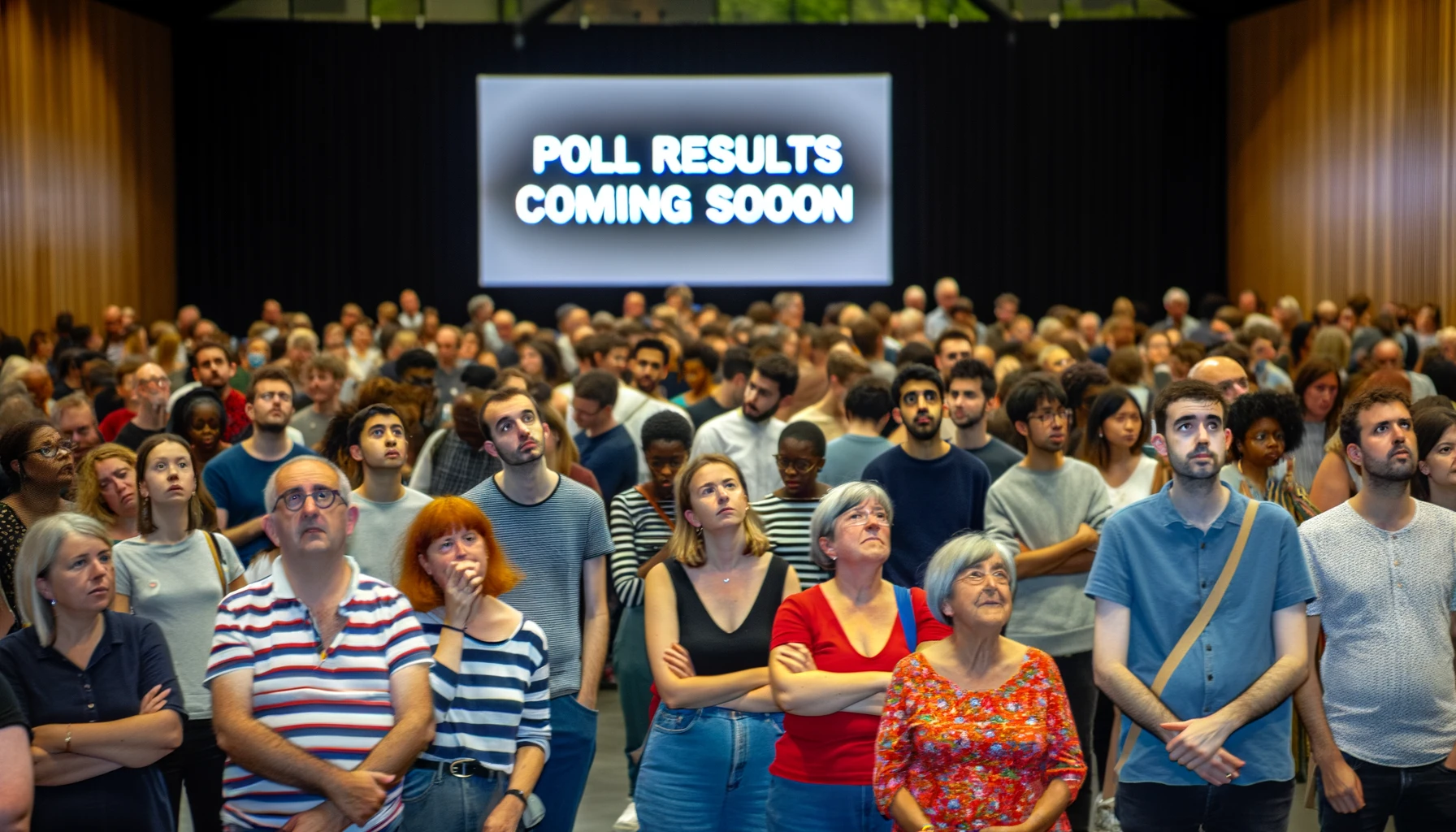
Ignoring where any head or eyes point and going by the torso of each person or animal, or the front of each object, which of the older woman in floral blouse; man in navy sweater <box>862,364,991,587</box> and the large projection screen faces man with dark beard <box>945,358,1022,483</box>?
the large projection screen

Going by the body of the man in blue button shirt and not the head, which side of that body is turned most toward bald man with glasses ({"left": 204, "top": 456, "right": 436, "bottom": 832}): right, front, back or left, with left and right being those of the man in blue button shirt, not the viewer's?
right

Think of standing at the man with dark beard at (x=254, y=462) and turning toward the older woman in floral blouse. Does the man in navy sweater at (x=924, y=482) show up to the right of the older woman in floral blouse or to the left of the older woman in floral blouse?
left

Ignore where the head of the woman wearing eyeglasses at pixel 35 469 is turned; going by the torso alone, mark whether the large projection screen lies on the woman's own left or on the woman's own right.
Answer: on the woman's own left

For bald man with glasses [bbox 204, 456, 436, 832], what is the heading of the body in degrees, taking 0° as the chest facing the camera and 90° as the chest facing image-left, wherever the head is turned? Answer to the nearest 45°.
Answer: approximately 0°

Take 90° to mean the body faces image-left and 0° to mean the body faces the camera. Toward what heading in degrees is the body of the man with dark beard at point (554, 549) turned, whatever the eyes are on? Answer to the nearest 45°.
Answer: approximately 0°

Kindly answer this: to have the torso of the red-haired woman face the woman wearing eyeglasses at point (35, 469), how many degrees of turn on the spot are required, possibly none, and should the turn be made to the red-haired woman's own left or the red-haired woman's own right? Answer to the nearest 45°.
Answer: approximately 135° to the red-haired woman's own right

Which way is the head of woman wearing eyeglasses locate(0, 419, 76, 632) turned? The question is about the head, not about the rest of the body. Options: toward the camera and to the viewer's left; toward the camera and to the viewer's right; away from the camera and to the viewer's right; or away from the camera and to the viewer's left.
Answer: toward the camera and to the viewer's right

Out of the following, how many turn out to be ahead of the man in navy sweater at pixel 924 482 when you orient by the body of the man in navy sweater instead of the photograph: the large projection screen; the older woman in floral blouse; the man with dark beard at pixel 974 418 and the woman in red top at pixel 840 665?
2
